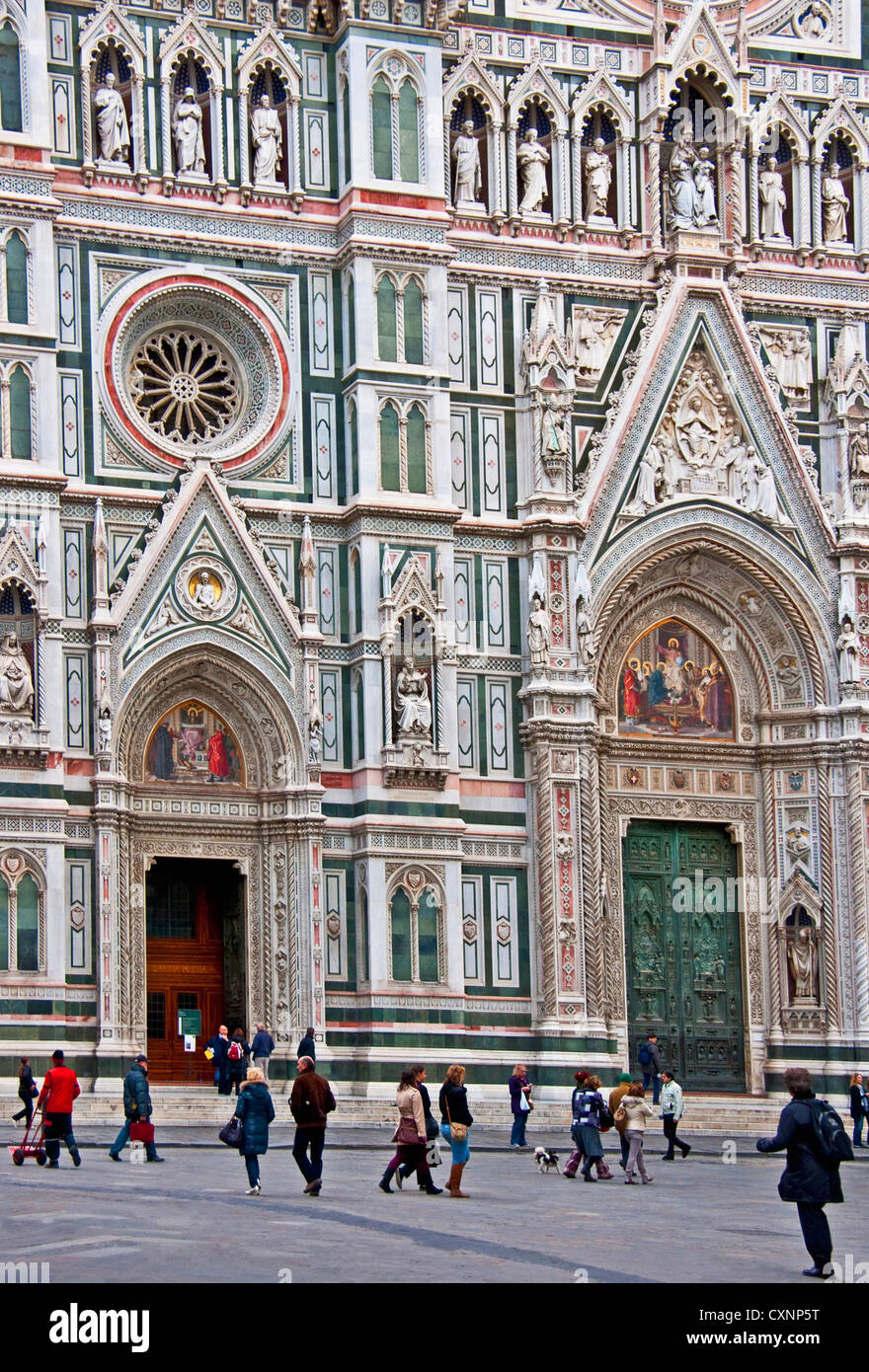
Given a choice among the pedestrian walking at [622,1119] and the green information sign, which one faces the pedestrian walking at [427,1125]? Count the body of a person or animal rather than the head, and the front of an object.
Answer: the green information sign

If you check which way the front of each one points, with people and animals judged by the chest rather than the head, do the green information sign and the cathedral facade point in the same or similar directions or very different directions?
same or similar directions

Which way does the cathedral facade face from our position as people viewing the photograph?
facing the viewer

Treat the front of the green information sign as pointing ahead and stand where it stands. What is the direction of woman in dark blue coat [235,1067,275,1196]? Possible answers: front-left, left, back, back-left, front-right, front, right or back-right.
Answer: front

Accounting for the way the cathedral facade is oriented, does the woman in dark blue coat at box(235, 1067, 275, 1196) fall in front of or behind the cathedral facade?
in front

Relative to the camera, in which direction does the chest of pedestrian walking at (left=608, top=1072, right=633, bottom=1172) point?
to the viewer's right

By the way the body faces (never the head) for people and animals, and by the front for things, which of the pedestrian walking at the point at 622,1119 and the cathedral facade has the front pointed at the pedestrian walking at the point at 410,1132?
the cathedral facade

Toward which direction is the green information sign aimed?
toward the camera

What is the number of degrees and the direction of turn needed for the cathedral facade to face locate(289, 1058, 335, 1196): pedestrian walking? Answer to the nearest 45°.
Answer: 0° — it already faces them

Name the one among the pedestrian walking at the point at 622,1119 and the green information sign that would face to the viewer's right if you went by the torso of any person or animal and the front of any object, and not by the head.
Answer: the pedestrian walking

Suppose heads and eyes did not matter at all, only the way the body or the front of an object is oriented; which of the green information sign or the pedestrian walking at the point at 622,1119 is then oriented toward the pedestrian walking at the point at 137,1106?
the green information sign

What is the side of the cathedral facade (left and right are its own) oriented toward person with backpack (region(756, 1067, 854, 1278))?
front
